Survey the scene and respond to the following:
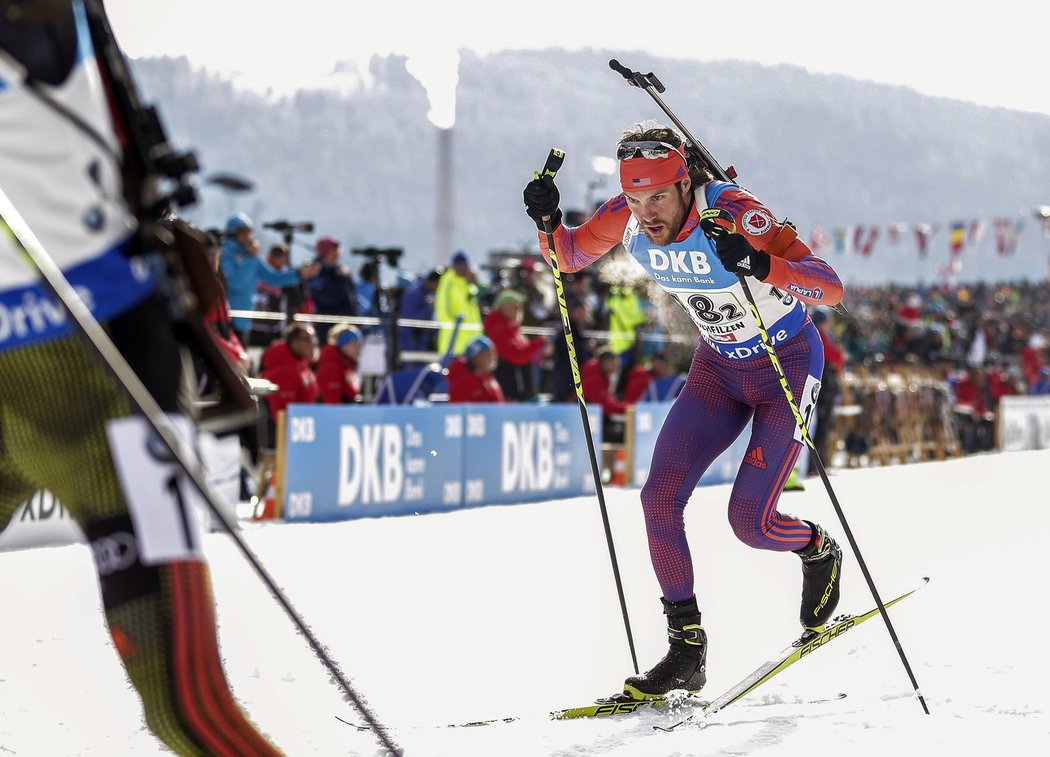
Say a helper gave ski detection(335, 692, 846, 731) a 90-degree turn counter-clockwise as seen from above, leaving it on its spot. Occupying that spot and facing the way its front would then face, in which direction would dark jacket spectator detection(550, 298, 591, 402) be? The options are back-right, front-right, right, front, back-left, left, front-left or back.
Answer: back

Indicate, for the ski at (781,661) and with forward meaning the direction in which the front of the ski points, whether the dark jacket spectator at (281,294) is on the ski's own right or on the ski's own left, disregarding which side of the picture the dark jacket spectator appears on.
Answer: on the ski's own right

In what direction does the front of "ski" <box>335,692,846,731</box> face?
to the viewer's left

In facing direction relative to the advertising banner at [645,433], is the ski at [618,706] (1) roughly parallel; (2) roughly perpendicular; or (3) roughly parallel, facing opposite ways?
roughly perpendicular

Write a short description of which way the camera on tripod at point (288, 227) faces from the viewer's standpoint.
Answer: facing to the right of the viewer

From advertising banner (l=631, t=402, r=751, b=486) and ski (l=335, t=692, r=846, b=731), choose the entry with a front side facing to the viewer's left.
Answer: the ski

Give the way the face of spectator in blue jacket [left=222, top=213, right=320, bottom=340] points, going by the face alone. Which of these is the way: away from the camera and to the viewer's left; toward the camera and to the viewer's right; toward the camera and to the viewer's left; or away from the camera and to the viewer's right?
toward the camera and to the viewer's right

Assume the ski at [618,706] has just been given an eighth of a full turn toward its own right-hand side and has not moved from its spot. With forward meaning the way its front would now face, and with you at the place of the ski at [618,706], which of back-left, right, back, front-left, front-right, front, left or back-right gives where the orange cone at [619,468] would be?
front-right

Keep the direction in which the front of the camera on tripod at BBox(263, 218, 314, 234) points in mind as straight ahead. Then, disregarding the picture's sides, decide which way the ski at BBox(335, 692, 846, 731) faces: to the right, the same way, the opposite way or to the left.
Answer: the opposite way

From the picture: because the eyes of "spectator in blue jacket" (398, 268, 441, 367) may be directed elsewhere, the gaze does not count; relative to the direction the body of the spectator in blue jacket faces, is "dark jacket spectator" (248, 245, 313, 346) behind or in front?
behind
